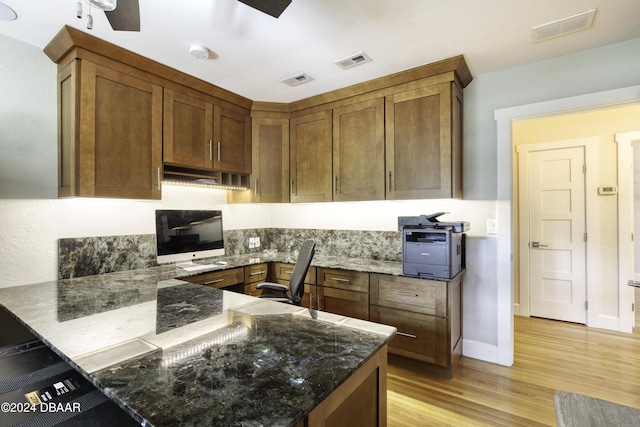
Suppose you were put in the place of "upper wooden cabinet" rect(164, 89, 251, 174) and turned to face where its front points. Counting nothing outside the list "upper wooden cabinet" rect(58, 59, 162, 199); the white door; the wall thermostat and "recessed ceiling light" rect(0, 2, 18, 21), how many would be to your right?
2

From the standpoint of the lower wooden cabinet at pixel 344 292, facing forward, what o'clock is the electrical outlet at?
The electrical outlet is roughly at 3 o'clock from the lower wooden cabinet.

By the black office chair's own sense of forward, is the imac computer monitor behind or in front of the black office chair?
in front

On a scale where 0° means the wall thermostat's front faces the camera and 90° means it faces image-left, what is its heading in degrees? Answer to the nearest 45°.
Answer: approximately 0°

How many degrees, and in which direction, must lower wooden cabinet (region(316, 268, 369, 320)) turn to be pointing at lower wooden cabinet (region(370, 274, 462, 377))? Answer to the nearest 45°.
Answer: approximately 90° to its left

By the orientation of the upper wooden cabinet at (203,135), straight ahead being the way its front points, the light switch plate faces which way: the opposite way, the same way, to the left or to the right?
to the right

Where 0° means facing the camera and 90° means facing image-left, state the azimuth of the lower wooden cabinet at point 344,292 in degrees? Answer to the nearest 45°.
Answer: approximately 45°

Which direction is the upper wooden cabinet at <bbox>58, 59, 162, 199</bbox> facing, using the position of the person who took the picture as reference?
facing the viewer and to the right of the viewer

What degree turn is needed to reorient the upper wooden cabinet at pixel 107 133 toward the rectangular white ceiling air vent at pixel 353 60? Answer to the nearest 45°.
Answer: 0° — it already faces it
